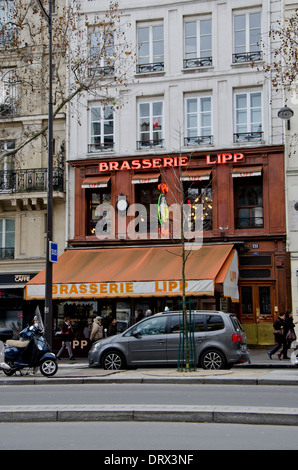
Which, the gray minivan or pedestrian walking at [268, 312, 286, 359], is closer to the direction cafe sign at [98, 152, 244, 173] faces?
the gray minivan

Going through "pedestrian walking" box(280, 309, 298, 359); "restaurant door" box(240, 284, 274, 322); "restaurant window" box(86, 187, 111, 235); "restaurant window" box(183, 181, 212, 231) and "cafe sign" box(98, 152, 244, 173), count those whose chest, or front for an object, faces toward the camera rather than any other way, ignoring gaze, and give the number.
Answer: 4

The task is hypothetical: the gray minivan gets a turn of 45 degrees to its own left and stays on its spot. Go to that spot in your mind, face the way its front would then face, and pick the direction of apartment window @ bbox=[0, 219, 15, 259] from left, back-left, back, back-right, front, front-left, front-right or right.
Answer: right

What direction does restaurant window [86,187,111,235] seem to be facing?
toward the camera

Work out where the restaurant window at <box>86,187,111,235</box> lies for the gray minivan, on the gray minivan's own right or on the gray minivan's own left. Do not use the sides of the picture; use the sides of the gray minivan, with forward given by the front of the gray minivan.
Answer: on the gray minivan's own right

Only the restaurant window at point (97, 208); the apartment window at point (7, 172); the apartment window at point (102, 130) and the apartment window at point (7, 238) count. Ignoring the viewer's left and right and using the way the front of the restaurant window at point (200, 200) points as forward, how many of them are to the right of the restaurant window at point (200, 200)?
4

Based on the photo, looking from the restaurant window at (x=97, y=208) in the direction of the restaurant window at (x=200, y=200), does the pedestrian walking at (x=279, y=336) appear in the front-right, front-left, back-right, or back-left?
front-right

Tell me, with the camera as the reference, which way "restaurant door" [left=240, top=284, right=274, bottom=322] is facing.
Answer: facing the viewer

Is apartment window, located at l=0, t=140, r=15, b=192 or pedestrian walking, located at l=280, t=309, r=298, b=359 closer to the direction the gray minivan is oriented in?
the apartment window

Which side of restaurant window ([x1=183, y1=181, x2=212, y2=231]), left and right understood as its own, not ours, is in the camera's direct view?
front

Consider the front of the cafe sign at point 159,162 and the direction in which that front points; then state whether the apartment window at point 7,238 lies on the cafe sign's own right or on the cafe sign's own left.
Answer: on the cafe sign's own right
